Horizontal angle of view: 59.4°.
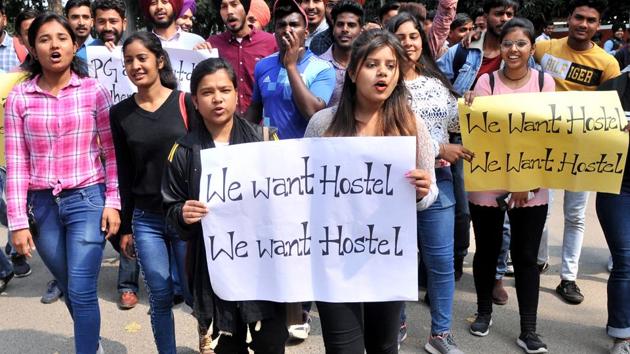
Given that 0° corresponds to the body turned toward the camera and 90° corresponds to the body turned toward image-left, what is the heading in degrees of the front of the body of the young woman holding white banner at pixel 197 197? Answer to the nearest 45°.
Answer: approximately 0°

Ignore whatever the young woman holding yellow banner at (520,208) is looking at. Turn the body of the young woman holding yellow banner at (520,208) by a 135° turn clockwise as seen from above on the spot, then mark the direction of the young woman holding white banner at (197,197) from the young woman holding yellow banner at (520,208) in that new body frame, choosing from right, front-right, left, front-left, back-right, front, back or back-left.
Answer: left

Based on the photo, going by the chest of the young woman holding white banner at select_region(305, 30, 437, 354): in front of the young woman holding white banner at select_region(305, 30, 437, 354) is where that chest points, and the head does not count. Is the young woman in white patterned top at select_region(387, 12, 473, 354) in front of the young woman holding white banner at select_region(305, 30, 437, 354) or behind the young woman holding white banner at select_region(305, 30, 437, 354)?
behind

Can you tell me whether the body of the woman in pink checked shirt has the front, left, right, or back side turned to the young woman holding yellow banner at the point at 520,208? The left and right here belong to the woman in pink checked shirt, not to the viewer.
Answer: left

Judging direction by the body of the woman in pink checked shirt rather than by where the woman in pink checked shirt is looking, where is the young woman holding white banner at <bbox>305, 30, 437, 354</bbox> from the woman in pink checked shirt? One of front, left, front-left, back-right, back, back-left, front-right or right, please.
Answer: front-left

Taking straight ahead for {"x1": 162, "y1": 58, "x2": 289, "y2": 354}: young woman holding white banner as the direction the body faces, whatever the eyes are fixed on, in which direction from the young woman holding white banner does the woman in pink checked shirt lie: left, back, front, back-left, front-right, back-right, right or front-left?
back-right
